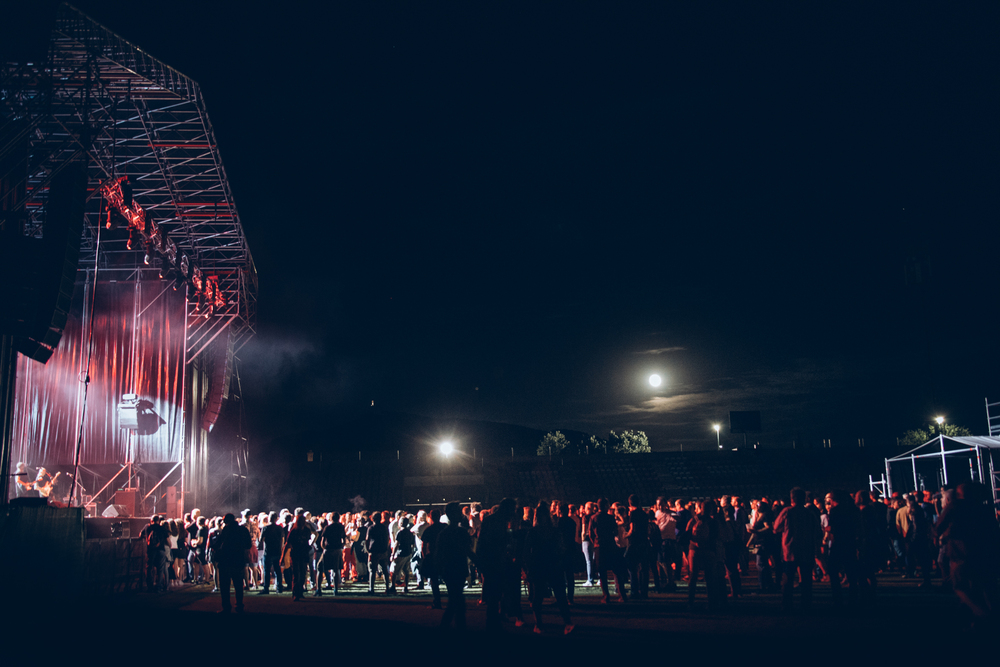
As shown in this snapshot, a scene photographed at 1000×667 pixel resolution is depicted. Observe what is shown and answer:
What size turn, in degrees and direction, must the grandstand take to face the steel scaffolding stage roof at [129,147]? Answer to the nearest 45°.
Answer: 0° — it already faces it

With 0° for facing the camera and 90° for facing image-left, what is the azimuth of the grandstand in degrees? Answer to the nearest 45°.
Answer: approximately 0°
